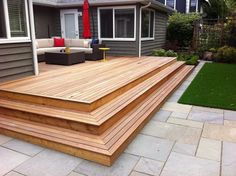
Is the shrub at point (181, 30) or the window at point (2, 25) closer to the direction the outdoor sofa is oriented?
the window

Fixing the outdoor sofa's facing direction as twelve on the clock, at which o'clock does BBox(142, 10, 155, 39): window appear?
The window is roughly at 8 o'clock from the outdoor sofa.

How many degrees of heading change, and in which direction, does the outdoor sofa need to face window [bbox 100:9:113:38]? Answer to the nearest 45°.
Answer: approximately 135° to its left

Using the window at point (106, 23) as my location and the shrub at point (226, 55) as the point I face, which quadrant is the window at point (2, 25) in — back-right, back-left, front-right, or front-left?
back-right

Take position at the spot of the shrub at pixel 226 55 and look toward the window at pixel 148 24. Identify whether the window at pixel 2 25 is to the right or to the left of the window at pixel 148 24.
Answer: left

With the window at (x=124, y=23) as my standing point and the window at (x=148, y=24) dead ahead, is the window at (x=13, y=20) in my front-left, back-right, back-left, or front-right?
back-right

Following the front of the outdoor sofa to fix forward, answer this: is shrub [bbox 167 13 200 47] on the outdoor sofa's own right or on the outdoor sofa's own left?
on the outdoor sofa's own left

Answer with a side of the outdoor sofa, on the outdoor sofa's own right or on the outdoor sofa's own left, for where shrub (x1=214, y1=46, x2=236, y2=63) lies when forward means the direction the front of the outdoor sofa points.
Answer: on the outdoor sofa's own left

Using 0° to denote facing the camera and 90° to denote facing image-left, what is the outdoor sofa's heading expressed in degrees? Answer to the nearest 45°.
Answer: approximately 0°

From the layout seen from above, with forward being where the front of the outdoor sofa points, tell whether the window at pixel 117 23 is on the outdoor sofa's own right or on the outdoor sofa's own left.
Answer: on the outdoor sofa's own left

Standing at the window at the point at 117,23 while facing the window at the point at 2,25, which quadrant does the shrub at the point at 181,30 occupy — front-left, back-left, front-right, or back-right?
back-left
